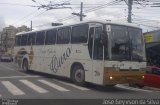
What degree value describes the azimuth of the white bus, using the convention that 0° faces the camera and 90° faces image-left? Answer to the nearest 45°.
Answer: approximately 315°
